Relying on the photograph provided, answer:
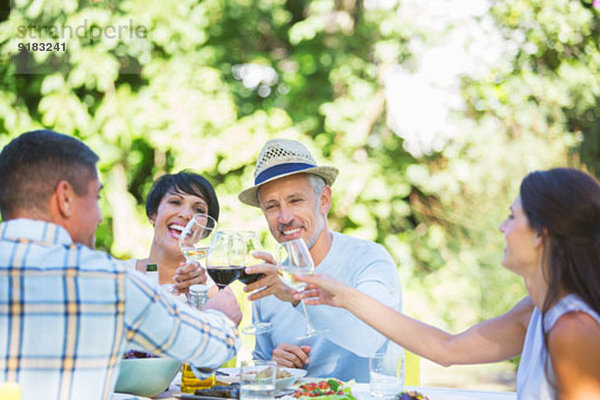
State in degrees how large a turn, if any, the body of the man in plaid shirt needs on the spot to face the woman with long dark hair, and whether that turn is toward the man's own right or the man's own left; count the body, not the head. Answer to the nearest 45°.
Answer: approximately 45° to the man's own right

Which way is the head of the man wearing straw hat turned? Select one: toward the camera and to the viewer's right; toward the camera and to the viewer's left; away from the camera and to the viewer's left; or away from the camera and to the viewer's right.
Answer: toward the camera and to the viewer's left

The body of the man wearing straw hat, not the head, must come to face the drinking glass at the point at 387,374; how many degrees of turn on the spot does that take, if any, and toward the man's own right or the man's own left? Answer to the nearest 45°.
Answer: approximately 45° to the man's own left

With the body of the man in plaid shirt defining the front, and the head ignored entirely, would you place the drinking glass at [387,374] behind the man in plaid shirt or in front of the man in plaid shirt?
in front

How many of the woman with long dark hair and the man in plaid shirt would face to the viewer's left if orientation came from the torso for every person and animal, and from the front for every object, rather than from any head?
1

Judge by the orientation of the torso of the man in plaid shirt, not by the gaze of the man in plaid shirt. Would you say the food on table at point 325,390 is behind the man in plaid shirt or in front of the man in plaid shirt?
in front

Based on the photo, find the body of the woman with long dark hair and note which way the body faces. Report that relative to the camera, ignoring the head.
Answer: to the viewer's left

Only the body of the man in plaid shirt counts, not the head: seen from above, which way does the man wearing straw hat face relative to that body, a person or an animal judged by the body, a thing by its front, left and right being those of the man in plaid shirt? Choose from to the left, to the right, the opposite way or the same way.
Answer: the opposite way

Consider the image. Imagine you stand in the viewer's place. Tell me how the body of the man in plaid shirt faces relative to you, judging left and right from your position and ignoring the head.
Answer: facing away from the viewer and to the right of the viewer

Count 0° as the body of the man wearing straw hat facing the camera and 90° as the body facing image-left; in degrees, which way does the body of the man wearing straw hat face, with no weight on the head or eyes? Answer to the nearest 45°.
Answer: approximately 45°

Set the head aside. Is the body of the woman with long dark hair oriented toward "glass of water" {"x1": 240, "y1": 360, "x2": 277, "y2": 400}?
yes

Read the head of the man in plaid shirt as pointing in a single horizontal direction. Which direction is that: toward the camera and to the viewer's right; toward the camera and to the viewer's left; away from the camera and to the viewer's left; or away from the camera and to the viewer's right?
away from the camera and to the viewer's right
